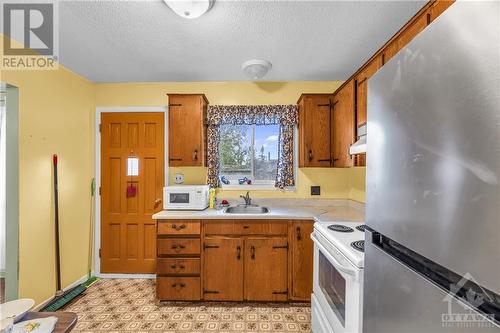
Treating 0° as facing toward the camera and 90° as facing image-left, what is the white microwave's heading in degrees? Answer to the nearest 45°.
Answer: approximately 0°

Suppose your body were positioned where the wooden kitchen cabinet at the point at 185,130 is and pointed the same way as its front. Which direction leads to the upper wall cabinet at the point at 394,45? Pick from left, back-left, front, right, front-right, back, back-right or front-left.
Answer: front-left

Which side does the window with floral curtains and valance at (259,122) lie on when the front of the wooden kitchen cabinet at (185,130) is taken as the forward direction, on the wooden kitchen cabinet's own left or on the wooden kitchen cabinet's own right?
on the wooden kitchen cabinet's own left

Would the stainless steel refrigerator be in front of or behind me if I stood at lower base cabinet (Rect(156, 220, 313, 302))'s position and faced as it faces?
in front

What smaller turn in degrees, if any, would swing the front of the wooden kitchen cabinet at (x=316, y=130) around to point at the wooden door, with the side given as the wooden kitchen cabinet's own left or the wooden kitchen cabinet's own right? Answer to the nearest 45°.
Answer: approximately 90° to the wooden kitchen cabinet's own right

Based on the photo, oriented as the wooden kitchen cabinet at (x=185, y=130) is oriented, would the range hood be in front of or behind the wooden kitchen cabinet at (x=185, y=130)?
in front

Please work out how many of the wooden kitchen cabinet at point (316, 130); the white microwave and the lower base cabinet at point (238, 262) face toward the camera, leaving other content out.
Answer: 3
